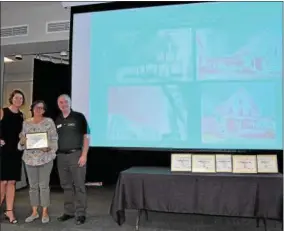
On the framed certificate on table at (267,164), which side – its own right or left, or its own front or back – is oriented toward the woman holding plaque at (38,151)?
right

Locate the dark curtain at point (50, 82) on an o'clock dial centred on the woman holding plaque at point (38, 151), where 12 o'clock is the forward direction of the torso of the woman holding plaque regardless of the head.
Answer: The dark curtain is roughly at 6 o'clock from the woman holding plaque.

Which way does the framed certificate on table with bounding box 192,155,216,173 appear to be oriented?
toward the camera

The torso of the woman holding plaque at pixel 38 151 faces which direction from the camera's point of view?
toward the camera

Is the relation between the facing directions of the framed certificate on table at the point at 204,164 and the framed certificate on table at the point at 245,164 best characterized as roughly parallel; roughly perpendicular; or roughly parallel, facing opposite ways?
roughly parallel

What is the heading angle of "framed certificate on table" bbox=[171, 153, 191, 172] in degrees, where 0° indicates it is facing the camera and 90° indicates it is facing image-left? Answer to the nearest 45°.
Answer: approximately 0°

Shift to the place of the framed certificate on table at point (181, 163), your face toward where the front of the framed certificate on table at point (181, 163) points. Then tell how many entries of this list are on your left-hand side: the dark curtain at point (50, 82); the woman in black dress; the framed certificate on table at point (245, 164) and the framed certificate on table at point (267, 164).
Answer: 2

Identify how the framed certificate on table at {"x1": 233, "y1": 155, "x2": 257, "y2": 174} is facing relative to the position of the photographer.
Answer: facing the viewer

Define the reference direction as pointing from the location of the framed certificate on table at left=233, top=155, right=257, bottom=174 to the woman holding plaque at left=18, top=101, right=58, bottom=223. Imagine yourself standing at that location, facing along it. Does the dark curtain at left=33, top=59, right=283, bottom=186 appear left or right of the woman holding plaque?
right

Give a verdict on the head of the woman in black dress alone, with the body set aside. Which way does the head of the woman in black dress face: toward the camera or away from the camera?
toward the camera

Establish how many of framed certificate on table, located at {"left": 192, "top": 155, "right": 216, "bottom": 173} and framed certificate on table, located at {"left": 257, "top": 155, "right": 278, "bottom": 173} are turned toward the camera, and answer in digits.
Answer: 2

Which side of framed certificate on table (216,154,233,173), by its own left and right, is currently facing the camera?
front
